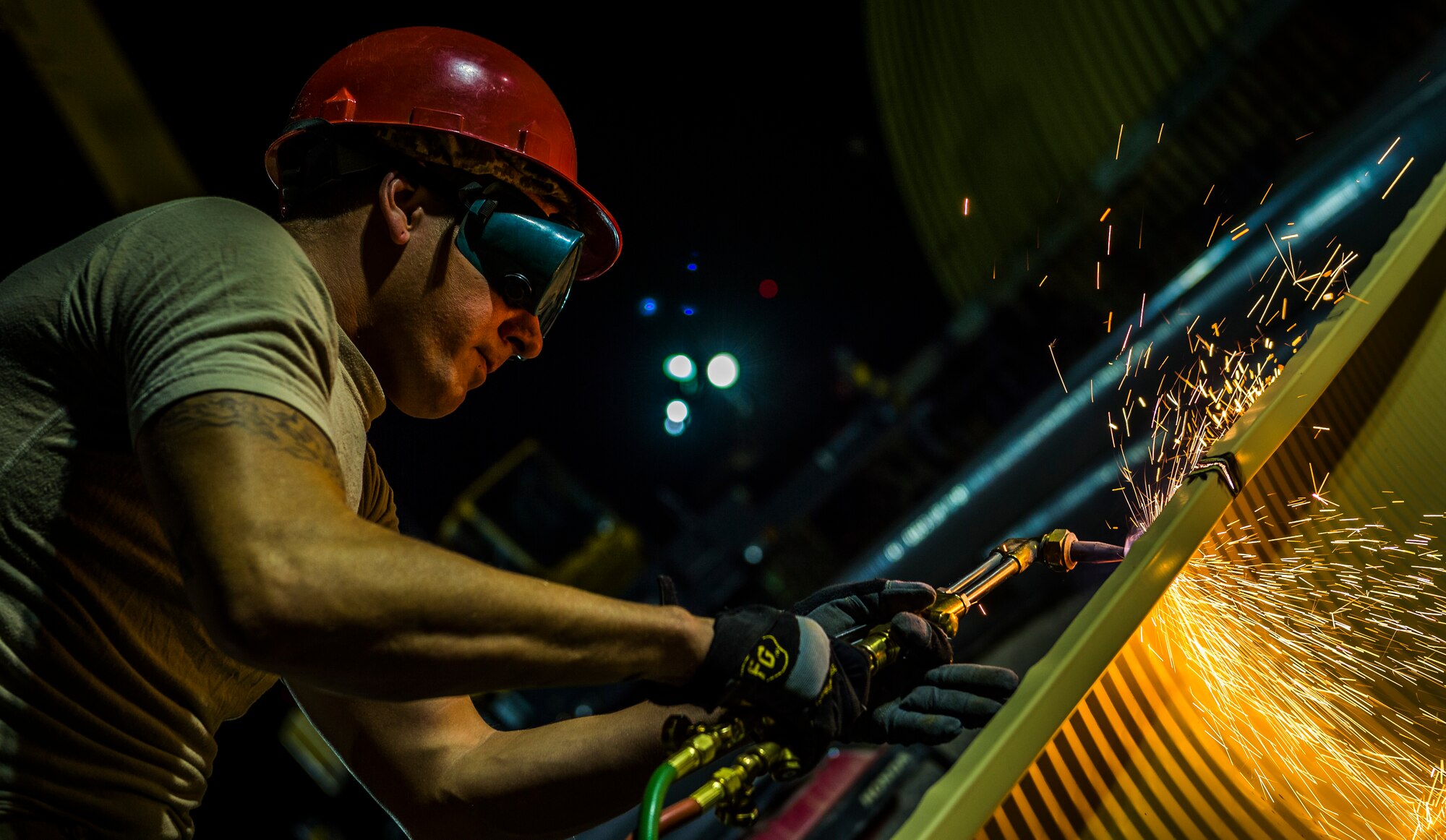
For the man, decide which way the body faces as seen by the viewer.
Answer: to the viewer's right

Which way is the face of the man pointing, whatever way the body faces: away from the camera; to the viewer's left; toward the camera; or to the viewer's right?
to the viewer's right
